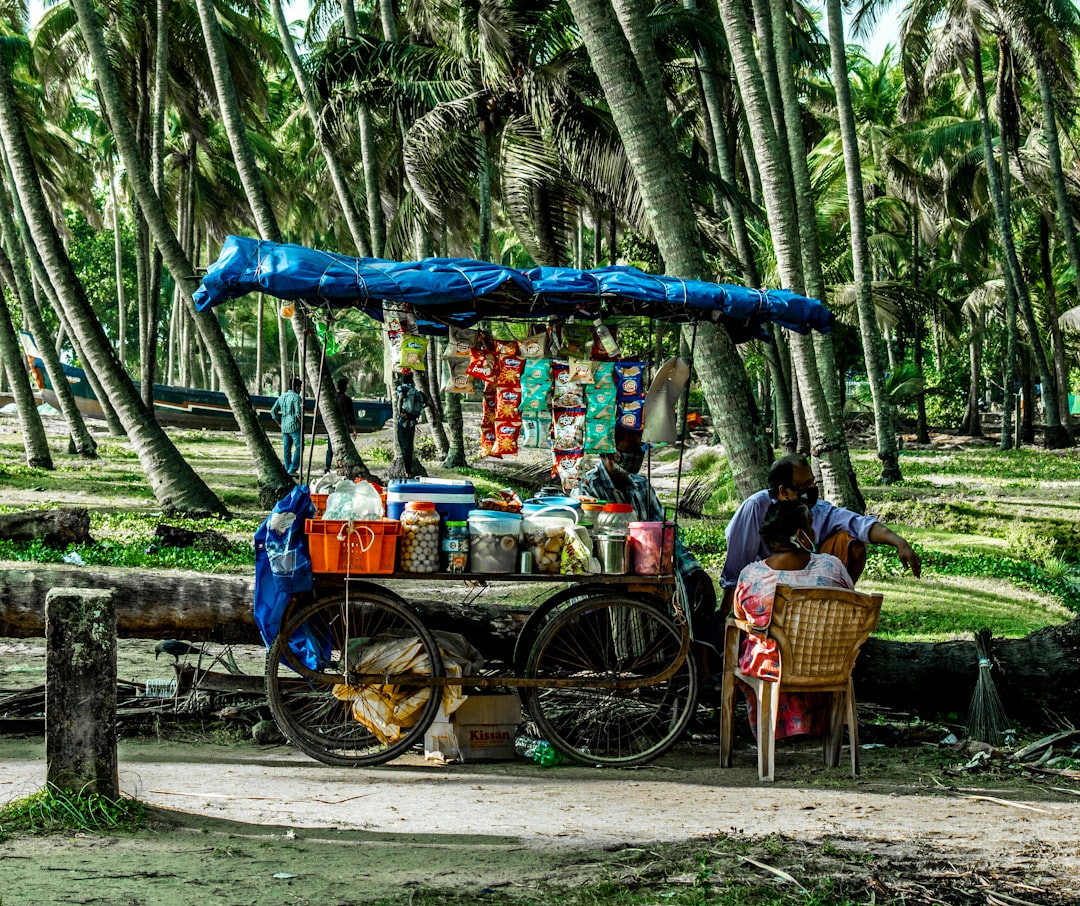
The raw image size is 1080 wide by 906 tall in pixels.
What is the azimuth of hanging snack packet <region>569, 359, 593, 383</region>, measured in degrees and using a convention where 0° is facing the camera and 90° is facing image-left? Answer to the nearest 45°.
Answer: approximately 0°

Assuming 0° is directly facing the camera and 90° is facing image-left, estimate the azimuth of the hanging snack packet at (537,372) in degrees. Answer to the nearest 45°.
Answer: approximately 0°

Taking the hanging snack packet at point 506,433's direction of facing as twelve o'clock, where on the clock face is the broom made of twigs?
The broom made of twigs is roughly at 9 o'clock from the hanging snack packet.
